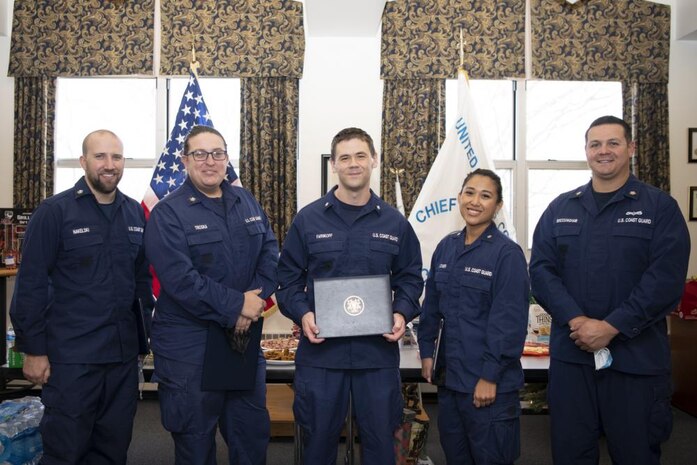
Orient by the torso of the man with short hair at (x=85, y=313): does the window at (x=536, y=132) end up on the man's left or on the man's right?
on the man's left

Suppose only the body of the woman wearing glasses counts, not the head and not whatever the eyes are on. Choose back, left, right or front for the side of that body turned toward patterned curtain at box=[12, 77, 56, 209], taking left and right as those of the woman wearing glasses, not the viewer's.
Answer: back

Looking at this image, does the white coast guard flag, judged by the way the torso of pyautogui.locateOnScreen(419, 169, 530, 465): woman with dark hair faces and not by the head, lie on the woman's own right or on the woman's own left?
on the woman's own right

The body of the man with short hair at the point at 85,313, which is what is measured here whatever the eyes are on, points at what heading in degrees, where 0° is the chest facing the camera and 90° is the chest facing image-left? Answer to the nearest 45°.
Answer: approximately 315°

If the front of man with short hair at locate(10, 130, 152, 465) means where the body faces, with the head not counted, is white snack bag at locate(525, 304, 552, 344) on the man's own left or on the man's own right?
on the man's own left

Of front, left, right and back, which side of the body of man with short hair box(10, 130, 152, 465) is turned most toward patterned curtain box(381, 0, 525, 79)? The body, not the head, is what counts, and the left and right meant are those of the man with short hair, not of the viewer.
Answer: left
